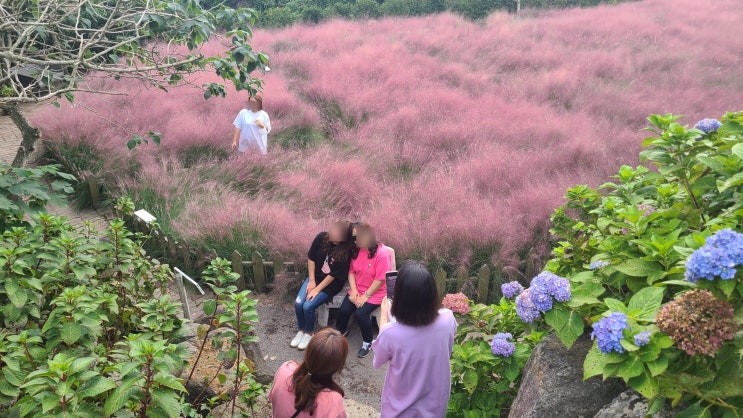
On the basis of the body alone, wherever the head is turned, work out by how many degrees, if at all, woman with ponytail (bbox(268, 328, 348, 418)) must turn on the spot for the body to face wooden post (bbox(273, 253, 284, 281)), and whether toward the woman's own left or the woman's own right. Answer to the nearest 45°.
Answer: approximately 45° to the woman's own left

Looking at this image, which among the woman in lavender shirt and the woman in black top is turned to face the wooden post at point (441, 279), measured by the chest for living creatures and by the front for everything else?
the woman in lavender shirt

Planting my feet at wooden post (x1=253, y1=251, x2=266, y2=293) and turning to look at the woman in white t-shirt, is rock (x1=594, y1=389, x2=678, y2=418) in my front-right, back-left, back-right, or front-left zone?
back-right

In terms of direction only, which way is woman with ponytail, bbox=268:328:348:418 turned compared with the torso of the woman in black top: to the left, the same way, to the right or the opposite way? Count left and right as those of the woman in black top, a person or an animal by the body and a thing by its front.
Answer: the opposite way

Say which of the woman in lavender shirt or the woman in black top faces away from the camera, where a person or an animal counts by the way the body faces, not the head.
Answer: the woman in lavender shirt

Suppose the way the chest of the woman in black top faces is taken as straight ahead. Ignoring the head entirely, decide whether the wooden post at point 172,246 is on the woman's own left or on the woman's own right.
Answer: on the woman's own right

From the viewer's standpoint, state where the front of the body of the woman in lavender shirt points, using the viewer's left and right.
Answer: facing away from the viewer

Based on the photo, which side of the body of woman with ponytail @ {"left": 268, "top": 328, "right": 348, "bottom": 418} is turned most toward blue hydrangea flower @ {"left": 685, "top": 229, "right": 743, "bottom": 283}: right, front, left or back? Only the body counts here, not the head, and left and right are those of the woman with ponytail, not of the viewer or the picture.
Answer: right

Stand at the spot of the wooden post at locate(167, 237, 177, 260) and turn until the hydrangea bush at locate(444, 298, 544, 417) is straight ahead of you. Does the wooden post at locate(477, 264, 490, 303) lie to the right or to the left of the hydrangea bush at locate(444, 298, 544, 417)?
left

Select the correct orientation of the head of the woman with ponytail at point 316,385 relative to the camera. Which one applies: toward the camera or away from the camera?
away from the camera

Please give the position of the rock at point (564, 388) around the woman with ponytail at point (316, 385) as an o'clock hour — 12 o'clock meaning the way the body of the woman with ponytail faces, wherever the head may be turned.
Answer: The rock is roughly at 2 o'clock from the woman with ponytail.

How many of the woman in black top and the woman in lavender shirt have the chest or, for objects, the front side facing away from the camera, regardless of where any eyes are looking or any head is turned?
1

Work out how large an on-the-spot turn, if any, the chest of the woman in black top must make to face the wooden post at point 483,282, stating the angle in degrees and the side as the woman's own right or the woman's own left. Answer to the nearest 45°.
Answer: approximately 135° to the woman's own left

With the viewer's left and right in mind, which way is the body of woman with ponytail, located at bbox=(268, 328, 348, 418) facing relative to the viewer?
facing away from the viewer and to the right of the viewer

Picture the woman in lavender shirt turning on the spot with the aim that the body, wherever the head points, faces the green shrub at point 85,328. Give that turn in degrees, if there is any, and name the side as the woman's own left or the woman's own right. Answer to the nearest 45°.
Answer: approximately 90° to the woman's own left
